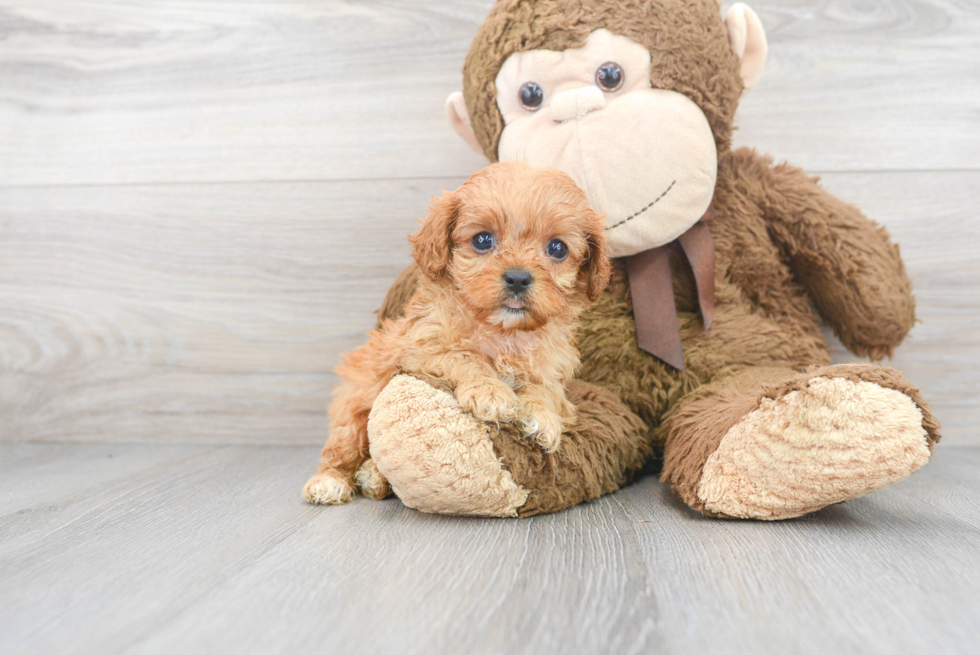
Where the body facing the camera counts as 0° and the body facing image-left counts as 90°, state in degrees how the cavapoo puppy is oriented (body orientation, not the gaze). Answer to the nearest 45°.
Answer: approximately 315°

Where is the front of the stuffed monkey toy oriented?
toward the camera
